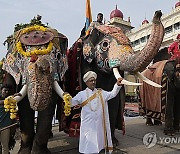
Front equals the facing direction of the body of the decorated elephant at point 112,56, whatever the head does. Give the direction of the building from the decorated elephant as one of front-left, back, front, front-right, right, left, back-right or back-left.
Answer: back-left

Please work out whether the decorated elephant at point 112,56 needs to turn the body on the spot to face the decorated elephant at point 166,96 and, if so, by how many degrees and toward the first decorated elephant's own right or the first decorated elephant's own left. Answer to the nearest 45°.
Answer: approximately 90° to the first decorated elephant's own left

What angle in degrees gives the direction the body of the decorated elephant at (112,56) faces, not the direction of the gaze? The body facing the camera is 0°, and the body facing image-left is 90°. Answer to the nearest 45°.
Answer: approximately 315°

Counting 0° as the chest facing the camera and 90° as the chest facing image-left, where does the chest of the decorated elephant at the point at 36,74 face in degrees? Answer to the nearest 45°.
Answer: approximately 0°

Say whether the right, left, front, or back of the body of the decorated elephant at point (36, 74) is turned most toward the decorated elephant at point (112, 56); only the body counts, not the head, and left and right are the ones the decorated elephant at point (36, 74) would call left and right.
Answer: left

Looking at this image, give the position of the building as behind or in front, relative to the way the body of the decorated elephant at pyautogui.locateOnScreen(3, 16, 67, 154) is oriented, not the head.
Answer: behind

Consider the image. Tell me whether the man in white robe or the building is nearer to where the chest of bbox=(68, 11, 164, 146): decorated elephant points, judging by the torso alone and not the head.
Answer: the man in white robe

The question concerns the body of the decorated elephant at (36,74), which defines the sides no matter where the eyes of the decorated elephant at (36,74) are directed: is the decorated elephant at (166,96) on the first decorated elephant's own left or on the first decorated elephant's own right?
on the first decorated elephant's own left

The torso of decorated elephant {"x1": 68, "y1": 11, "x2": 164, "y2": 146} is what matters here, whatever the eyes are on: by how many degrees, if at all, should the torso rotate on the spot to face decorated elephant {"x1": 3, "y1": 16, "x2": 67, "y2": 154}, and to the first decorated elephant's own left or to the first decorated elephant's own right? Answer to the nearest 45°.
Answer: approximately 90° to the first decorated elephant's own right
